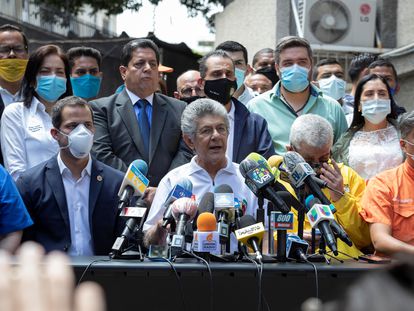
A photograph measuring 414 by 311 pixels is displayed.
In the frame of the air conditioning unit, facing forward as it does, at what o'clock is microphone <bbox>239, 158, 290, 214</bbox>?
The microphone is roughly at 12 o'clock from the air conditioning unit.

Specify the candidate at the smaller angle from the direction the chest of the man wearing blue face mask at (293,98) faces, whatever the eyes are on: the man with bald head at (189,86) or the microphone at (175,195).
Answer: the microphone

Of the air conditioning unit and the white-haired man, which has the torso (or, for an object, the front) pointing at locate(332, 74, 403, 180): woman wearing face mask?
the air conditioning unit

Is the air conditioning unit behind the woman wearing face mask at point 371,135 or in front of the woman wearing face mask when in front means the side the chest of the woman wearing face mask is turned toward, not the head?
behind

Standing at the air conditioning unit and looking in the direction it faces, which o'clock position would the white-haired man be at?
The white-haired man is roughly at 12 o'clock from the air conditioning unit.
